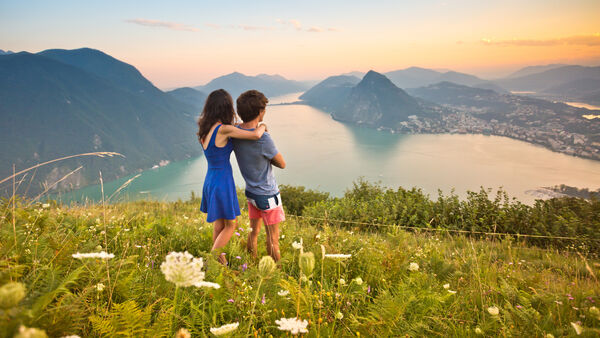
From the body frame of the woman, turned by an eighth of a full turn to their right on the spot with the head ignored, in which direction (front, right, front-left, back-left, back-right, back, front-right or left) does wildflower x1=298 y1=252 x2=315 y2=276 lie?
right

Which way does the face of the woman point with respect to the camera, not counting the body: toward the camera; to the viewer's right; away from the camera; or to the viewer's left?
away from the camera

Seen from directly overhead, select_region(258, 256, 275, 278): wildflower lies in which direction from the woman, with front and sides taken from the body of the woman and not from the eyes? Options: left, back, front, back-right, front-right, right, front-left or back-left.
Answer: back-right

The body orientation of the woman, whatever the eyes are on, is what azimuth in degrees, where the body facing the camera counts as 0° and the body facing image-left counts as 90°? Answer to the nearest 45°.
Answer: approximately 225°

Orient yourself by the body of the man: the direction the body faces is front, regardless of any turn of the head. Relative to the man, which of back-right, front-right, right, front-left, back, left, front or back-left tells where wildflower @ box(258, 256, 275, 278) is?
back-right

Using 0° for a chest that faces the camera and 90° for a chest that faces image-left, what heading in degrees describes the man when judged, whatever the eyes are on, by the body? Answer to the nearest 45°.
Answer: approximately 225°

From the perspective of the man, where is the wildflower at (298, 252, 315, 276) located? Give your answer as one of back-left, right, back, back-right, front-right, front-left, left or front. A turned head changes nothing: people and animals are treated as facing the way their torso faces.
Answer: back-right
